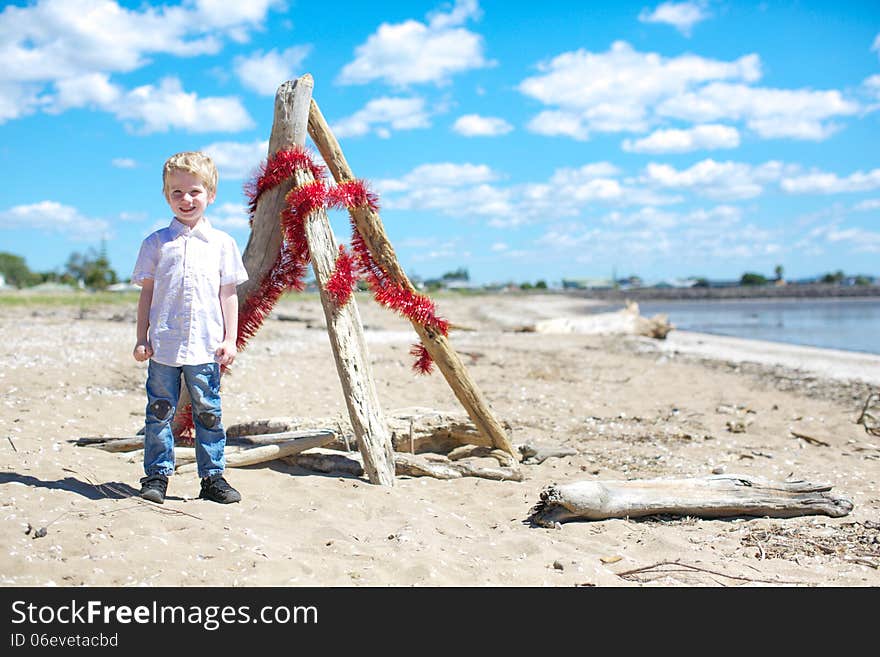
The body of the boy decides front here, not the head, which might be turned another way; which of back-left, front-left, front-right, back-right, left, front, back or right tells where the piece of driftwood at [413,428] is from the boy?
back-left

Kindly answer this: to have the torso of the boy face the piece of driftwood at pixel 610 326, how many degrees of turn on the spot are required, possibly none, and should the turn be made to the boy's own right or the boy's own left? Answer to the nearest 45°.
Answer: approximately 135° to the boy's own left

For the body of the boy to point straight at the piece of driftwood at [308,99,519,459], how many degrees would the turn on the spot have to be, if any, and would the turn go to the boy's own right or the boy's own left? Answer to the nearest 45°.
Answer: approximately 135° to the boy's own left

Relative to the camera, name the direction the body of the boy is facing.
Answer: toward the camera

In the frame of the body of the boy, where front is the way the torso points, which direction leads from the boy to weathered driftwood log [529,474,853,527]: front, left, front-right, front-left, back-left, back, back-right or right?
left

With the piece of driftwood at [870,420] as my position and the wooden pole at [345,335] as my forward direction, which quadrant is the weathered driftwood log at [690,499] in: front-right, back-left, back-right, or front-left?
front-left

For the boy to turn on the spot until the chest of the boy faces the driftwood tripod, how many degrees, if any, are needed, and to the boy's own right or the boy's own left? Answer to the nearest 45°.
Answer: approximately 135° to the boy's own left

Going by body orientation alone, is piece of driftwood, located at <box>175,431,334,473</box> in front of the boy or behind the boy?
behind

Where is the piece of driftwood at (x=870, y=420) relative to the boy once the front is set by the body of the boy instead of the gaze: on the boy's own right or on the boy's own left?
on the boy's own left
